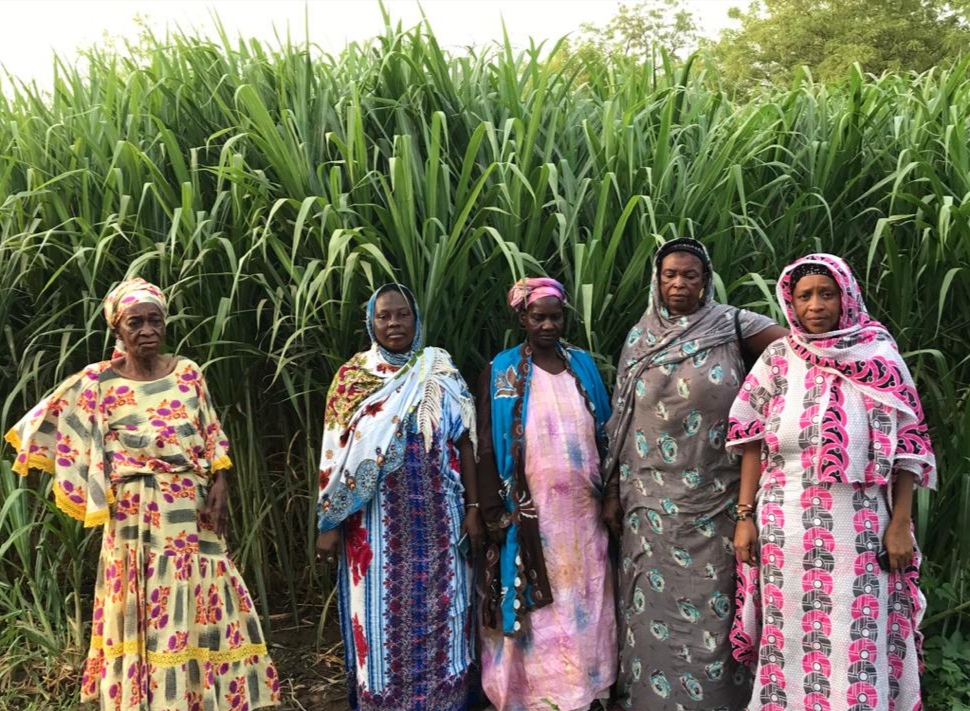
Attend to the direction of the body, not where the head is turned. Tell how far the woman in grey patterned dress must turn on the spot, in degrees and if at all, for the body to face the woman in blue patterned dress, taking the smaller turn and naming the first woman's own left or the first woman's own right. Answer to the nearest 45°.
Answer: approximately 90° to the first woman's own right

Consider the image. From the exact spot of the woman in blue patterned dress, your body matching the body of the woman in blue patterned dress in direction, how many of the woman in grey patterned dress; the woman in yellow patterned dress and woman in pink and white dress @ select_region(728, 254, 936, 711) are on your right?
1

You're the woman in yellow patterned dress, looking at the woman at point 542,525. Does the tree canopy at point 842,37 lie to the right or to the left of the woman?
left

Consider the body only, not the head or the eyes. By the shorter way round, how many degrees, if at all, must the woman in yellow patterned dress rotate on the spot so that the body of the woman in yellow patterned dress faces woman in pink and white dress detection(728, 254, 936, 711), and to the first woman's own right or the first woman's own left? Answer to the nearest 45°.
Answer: approximately 45° to the first woman's own left

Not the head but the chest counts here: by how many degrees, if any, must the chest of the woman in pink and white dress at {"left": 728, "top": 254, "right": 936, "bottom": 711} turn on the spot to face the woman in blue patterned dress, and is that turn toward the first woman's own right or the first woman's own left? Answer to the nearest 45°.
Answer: approximately 90° to the first woman's own right
